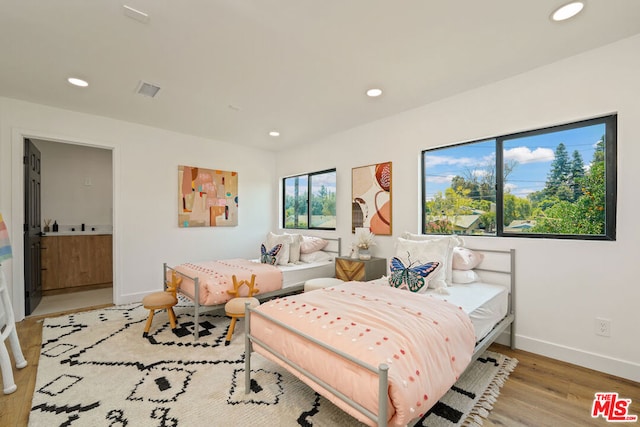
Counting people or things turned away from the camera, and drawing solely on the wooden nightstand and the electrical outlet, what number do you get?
0

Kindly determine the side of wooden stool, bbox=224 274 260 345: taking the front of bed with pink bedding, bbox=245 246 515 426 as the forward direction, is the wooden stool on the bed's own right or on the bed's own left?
on the bed's own right

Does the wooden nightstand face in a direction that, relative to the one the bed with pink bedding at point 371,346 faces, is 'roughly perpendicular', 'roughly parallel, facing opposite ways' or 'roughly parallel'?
roughly parallel

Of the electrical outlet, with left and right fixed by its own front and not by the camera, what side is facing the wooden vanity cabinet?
front

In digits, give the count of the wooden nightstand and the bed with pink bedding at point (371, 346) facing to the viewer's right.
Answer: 0

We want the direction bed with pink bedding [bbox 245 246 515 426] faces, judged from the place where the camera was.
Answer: facing the viewer and to the left of the viewer
